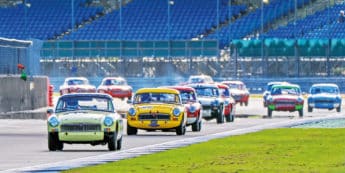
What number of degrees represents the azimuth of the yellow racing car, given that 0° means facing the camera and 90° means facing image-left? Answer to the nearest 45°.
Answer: approximately 0°

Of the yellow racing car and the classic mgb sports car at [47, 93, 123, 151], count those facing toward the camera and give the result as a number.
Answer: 2

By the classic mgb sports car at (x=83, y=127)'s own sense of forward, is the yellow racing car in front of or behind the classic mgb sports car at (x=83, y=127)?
behind

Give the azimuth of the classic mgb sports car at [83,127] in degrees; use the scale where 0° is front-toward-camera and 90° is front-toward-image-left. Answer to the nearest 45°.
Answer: approximately 0°
